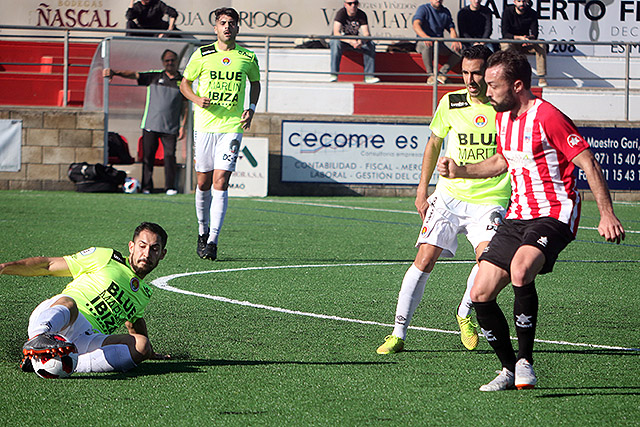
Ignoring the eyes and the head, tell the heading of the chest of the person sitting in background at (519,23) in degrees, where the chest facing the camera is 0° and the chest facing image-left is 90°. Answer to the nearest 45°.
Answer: approximately 0°

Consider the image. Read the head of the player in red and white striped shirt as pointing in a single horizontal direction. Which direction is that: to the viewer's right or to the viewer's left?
to the viewer's left

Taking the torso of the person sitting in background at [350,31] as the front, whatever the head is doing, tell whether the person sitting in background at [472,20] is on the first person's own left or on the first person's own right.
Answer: on the first person's own left

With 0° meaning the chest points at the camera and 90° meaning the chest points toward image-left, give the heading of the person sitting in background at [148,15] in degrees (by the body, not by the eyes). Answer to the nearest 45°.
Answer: approximately 0°

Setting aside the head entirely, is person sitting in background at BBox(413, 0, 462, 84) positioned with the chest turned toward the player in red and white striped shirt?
yes

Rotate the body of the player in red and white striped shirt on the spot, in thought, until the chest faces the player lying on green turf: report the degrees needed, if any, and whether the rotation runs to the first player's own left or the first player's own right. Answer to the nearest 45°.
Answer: approximately 45° to the first player's own right

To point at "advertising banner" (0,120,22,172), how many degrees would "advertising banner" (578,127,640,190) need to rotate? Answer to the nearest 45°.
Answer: approximately 90° to its right
